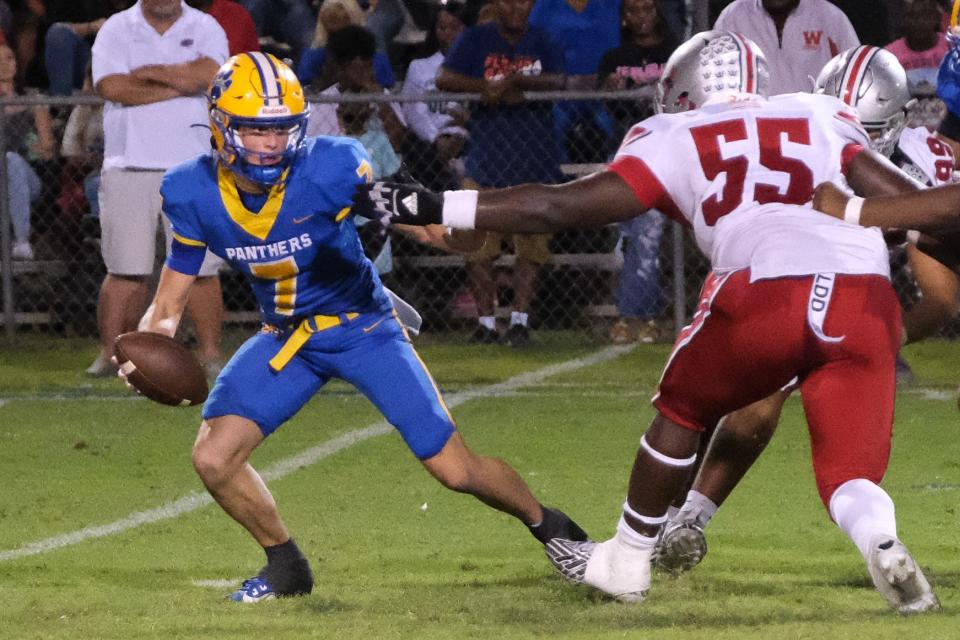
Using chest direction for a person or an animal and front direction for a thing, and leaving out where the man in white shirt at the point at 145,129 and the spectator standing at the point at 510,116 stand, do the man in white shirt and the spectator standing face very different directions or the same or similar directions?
same or similar directions

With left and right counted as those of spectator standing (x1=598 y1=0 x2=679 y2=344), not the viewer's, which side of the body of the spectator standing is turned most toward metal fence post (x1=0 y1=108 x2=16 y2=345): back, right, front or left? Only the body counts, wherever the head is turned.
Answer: right

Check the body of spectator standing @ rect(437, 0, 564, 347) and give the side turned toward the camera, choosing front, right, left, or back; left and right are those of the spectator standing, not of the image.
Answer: front

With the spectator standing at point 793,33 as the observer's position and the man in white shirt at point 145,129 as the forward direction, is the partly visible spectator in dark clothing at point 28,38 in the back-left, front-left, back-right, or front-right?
front-right

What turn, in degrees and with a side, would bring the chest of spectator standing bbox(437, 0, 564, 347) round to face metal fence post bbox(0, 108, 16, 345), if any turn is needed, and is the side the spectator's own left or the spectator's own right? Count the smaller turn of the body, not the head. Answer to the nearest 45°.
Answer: approximately 90° to the spectator's own right

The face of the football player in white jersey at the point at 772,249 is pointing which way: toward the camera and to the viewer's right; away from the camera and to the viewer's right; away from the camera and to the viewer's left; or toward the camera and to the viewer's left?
away from the camera and to the viewer's left

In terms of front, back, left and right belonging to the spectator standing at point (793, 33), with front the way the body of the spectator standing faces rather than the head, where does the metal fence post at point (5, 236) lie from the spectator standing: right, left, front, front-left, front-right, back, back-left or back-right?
right

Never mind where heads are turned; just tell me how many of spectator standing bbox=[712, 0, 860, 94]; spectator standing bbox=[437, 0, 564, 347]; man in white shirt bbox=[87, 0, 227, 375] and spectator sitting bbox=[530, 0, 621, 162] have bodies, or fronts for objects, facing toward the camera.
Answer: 4

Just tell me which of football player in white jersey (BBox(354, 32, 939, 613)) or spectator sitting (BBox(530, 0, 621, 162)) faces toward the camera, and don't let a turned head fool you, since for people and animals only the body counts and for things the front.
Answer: the spectator sitting

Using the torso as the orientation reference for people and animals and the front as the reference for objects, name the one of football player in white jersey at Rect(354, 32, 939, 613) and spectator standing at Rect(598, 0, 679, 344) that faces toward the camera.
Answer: the spectator standing

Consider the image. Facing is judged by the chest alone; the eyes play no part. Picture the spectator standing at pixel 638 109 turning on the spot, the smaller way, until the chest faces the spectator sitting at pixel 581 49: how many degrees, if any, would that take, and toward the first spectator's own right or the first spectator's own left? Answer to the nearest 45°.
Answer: approximately 135° to the first spectator's own right

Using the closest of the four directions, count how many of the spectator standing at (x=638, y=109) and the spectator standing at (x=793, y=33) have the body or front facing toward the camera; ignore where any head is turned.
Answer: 2
